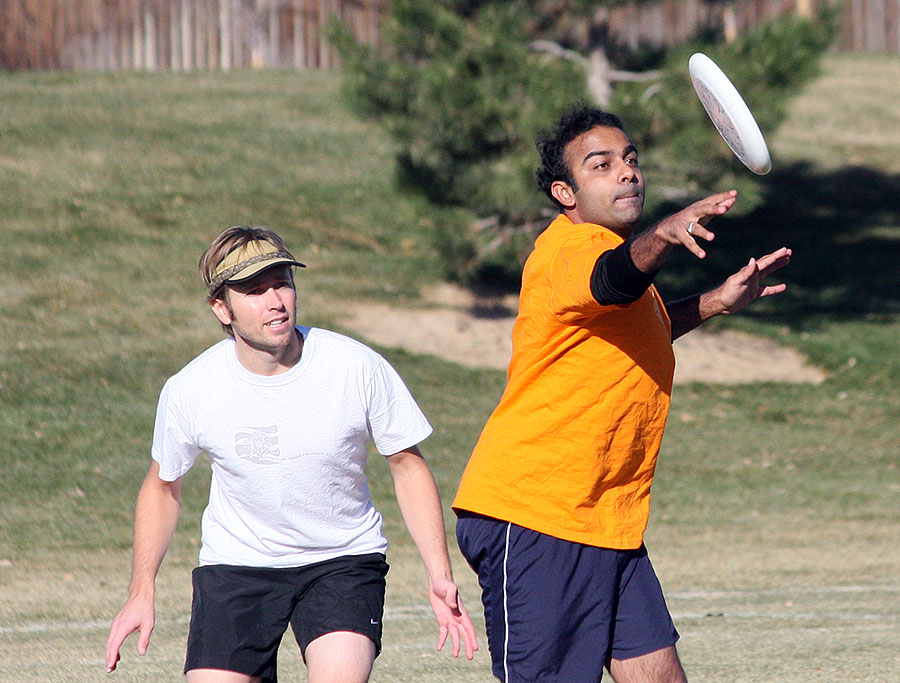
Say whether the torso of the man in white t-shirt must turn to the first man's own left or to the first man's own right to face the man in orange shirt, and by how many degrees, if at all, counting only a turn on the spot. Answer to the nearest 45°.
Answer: approximately 90° to the first man's own left

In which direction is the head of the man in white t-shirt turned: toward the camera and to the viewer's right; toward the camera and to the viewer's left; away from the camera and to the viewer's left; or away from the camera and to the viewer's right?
toward the camera and to the viewer's right

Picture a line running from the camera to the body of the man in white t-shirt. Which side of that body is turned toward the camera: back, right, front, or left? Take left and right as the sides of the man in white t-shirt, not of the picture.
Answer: front

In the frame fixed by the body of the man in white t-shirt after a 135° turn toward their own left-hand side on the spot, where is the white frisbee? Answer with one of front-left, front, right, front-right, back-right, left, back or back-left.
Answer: front-right
